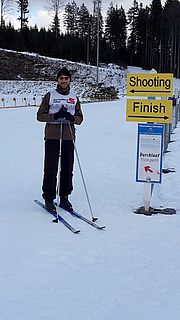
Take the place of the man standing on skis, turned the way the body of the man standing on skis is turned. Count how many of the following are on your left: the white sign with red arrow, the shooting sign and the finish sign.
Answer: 3

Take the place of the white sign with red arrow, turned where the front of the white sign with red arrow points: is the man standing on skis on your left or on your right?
on your right

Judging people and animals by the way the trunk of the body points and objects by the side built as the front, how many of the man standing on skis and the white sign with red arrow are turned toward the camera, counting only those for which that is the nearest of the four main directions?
2

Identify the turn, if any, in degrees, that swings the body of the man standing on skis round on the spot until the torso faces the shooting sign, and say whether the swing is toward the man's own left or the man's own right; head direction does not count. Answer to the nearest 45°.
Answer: approximately 90° to the man's own left

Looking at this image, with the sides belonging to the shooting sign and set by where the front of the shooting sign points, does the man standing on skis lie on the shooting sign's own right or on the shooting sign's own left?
on the shooting sign's own right

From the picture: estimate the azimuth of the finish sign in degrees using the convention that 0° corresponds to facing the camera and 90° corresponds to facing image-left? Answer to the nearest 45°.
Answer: approximately 0°

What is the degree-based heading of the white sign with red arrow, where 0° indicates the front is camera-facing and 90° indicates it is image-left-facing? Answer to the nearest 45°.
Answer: approximately 0°

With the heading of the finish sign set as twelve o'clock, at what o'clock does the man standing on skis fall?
The man standing on skis is roughly at 3 o'clock from the finish sign.
